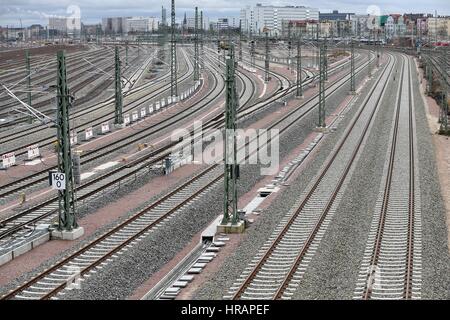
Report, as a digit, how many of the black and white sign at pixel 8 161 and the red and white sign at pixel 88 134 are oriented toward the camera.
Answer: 2

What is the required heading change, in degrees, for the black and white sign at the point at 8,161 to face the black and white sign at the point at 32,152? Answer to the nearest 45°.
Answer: approximately 135° to its left

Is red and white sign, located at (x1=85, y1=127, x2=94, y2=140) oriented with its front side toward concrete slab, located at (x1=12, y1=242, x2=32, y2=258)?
yes

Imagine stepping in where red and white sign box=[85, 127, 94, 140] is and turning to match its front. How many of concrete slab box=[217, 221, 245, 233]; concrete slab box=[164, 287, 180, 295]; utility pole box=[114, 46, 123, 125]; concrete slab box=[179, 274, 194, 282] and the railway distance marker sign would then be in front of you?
4

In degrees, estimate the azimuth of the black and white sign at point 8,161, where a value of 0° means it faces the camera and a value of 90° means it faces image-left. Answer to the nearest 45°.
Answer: approximately 0°

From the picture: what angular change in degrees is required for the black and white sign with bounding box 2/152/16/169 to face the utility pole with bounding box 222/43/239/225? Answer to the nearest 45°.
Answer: approximately 45° to its left

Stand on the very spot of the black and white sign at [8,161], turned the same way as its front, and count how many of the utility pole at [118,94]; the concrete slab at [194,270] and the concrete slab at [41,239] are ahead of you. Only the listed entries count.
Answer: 2

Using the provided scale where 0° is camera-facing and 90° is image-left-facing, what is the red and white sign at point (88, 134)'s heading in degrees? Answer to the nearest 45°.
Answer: approximately 0°

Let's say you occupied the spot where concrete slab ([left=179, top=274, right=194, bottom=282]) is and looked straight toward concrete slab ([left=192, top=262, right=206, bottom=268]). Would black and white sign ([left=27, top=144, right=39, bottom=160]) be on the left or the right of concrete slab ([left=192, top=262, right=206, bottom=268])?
left

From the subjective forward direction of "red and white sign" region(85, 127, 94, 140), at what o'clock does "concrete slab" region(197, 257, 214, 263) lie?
The concrete slab is roughly at 12 o'clock from the red and white sign.
